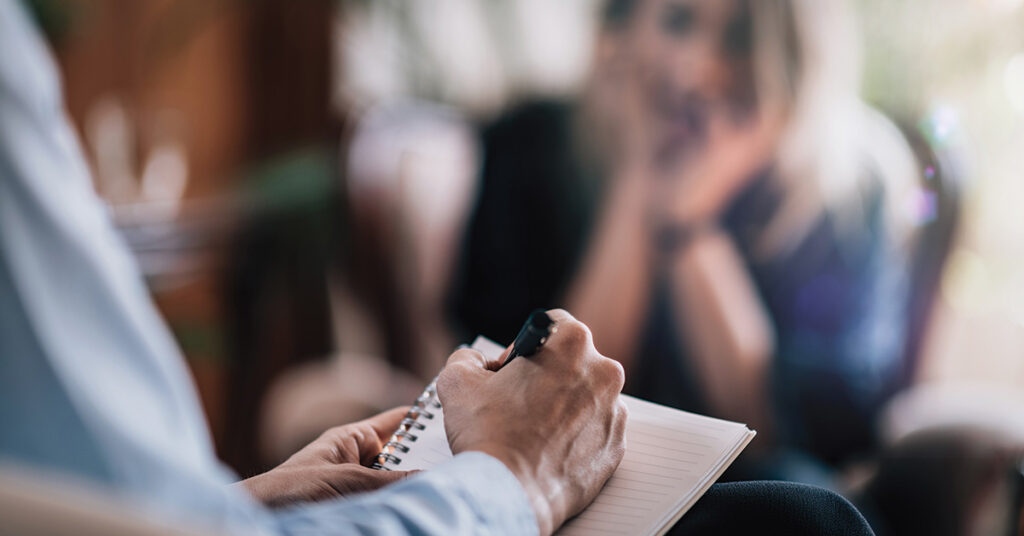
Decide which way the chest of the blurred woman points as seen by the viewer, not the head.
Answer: toward the camera

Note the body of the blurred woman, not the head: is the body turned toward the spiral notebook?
yes
